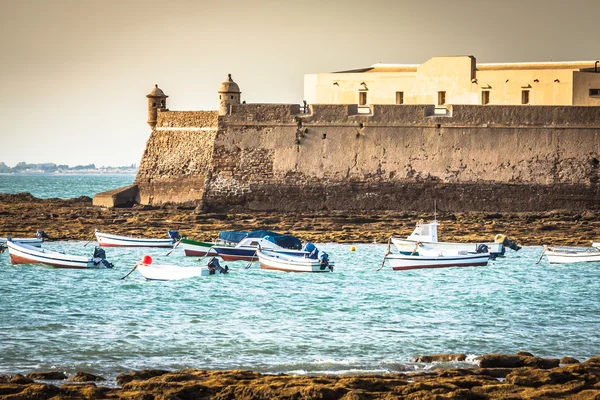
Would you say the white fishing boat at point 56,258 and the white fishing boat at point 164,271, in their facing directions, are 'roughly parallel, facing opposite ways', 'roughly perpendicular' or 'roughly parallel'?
roughly parallel

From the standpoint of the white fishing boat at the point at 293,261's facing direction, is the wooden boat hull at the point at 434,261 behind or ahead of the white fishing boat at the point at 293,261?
behind

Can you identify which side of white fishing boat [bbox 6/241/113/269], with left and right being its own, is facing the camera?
left

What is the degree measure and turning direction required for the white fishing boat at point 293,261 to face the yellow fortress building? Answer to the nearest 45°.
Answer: approximately 135° to its right

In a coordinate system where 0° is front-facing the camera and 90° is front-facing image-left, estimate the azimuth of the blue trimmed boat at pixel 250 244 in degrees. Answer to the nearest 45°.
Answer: approximately 90°

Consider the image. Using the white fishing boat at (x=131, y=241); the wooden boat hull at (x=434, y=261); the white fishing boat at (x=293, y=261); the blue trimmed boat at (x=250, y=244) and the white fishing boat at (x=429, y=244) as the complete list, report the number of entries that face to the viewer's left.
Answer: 5

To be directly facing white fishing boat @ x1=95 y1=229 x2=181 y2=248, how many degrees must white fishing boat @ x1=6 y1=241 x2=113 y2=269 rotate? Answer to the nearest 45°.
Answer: approximately 135° to its right

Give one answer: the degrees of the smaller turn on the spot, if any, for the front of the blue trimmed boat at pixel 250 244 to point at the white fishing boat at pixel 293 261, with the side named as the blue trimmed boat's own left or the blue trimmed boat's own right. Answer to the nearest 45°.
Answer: approximately 135° to the blue trimmed boat's own left

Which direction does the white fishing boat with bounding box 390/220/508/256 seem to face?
to the viewer's left

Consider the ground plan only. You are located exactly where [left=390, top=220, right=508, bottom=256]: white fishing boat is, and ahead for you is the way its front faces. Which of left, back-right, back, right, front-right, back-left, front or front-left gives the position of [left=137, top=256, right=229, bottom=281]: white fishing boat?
front-left

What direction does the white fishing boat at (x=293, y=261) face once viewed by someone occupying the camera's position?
facing to the left of the viewer

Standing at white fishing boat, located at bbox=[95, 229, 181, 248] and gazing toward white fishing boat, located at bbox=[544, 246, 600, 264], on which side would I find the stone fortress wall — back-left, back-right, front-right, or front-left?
front-left

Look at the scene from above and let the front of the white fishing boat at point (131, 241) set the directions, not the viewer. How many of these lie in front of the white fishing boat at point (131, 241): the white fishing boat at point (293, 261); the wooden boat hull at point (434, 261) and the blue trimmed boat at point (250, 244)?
0

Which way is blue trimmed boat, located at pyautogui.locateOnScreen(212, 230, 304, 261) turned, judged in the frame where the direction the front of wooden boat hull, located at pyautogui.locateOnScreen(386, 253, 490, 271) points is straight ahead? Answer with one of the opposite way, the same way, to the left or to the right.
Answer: the same way

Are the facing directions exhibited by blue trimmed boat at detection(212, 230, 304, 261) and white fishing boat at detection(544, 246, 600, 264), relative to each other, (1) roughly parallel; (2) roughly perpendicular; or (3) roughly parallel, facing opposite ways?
roughly parallel

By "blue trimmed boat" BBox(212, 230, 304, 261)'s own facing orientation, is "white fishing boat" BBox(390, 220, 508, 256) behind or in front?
behind

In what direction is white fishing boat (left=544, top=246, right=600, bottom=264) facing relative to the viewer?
to the viewer's left

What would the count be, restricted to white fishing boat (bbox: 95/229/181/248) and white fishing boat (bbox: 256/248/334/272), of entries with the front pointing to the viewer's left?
2

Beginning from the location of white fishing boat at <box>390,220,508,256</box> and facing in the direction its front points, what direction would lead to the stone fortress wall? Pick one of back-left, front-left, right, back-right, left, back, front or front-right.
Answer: right

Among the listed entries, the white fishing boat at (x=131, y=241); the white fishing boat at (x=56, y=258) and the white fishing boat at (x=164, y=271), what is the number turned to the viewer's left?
3

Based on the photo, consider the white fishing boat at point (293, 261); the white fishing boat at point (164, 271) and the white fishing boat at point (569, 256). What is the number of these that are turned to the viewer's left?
3

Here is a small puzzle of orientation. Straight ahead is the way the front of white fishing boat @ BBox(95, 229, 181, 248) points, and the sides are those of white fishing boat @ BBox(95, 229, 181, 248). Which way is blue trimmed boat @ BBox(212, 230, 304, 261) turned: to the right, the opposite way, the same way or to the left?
the same way

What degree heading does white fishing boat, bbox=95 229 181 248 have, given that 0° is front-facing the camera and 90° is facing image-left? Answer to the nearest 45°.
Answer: approximately 90°
